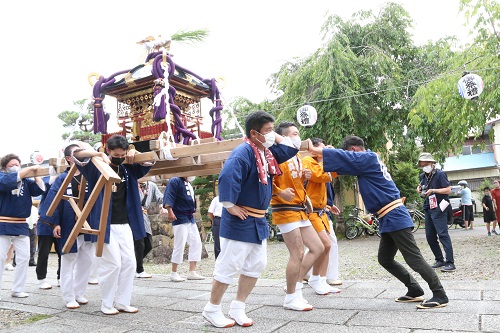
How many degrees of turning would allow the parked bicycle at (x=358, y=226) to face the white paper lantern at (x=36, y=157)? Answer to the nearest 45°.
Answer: approximately 45° to its left

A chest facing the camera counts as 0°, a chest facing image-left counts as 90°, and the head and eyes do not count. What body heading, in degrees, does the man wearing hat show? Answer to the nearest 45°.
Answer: approximately 45°

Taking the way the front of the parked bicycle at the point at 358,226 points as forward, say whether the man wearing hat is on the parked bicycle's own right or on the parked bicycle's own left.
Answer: on the parked bicycle's own left

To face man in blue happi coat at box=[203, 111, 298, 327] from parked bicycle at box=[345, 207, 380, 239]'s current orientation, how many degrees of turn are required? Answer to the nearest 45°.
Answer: approximately 45° to its left

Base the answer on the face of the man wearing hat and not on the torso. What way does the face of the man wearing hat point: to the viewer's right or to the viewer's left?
to the viewer's left
